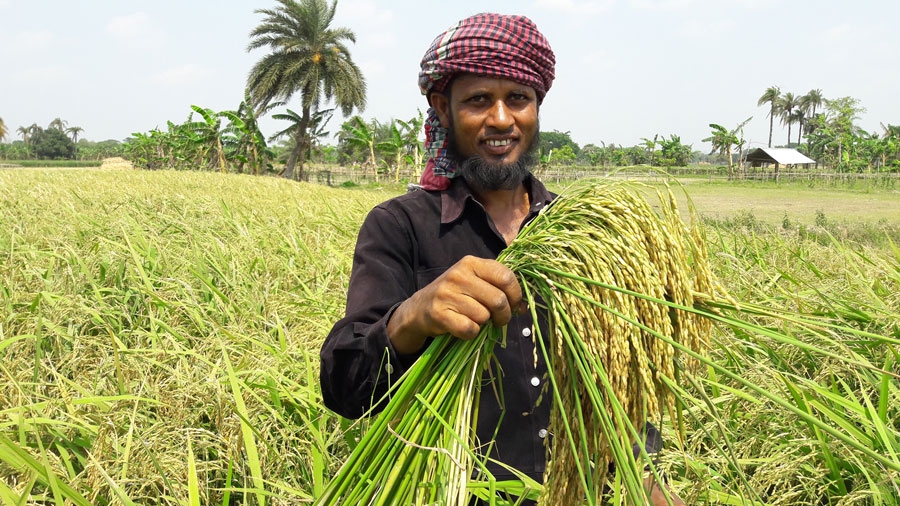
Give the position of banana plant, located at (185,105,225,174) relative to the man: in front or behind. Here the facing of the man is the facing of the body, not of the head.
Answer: behind

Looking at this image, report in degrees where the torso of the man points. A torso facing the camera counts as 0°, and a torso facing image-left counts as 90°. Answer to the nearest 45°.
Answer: approximately 315°

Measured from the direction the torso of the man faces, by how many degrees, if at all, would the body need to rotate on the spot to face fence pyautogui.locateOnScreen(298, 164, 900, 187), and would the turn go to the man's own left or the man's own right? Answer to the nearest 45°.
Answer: approximately 135° to the man's own left

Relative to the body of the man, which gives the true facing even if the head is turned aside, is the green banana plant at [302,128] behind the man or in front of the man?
behind
